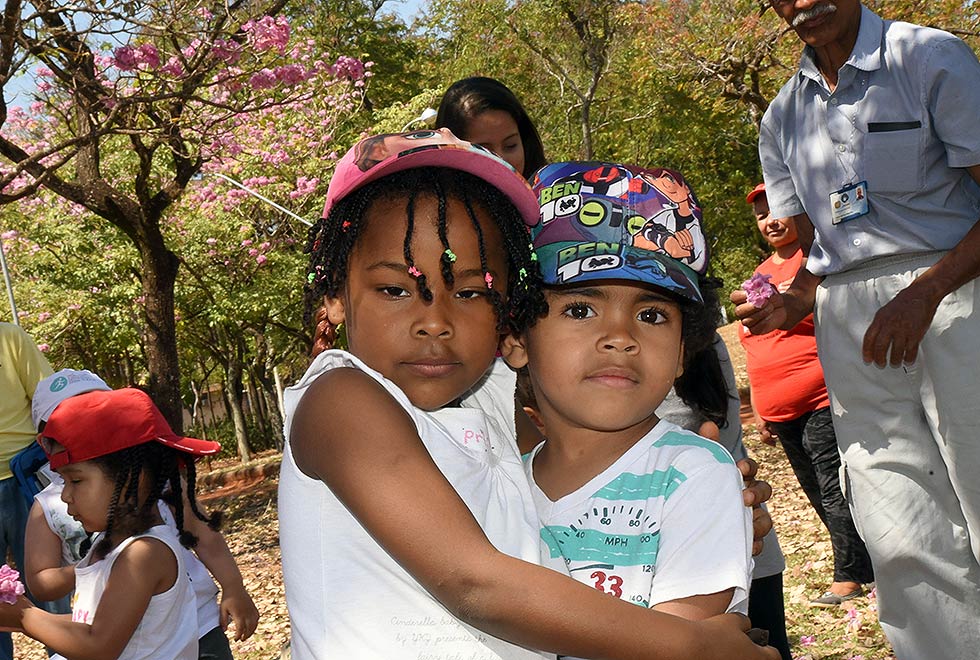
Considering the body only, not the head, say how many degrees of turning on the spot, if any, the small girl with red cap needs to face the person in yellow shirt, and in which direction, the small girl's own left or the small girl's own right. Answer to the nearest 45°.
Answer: approximately 90° to the small girl's own right

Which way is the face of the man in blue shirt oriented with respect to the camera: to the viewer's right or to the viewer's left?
to the viewer's left

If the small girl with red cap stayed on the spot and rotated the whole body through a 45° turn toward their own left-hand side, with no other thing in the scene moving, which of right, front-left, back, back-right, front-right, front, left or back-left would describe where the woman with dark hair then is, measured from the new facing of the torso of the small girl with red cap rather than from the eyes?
back-left

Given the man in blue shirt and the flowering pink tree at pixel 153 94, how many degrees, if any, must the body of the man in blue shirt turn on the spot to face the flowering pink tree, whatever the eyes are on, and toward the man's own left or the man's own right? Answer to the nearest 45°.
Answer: approximately 90° to the man's own right

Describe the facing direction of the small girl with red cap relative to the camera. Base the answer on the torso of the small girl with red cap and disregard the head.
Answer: to the viewer's left
